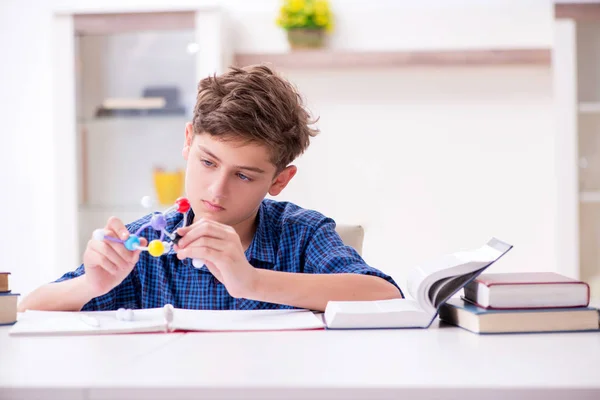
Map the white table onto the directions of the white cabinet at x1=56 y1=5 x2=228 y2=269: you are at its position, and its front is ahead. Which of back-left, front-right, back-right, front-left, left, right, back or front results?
front

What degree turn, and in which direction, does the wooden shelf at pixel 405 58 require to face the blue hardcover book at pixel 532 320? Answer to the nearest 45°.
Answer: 0° — it already faces it

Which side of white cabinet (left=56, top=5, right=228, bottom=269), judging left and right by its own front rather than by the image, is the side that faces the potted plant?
left

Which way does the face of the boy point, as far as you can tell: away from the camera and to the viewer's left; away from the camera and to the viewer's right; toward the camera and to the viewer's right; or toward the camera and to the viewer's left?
toward the camera and to the viewer's left

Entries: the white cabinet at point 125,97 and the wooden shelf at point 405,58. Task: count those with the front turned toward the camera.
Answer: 2

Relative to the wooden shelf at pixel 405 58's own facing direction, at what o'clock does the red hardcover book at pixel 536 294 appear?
The red hardcover book is roughly at 12 o'clock from the wooden shelf.

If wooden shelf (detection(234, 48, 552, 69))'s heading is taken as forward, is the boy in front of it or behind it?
in front

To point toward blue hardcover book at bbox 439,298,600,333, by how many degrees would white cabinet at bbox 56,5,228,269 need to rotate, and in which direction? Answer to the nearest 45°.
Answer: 0° — it already faces it

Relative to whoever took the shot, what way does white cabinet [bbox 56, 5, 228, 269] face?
facing the viewer

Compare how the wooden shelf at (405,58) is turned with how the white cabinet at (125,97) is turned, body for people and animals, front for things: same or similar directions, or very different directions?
same or similar directions

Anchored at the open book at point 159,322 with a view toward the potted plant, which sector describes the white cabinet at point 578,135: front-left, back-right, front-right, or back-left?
front-right

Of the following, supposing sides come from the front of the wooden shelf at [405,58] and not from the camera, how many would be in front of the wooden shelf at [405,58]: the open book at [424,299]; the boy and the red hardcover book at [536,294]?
3

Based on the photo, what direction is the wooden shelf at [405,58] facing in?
toward the camera
